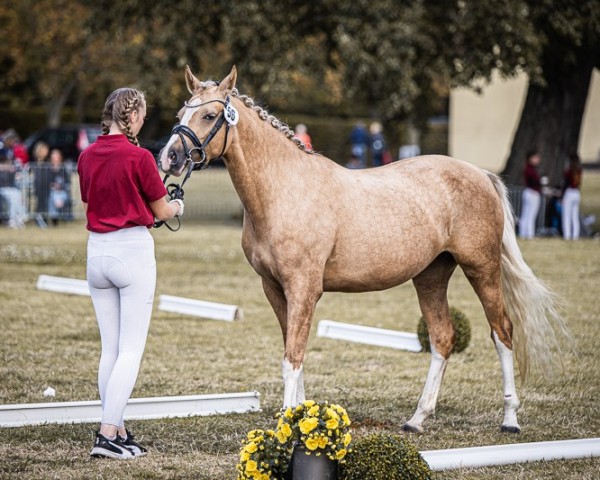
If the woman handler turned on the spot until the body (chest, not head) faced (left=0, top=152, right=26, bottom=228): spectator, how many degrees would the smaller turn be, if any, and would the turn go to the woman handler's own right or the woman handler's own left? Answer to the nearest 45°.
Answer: approximately 45° to the woman handler's own left

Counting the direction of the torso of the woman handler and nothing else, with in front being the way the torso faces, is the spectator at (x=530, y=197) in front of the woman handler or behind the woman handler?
in front

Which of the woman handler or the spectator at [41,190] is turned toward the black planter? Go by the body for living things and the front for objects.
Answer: the spectator

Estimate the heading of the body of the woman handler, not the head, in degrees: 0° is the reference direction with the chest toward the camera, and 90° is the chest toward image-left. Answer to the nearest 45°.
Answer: approximately 225°

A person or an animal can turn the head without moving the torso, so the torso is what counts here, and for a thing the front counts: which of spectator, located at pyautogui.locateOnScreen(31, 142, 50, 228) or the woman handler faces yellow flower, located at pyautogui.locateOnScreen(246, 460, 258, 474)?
the spectator

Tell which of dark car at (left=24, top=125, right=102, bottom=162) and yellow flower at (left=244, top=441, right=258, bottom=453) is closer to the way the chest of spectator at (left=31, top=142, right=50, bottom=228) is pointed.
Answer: the yellow flower

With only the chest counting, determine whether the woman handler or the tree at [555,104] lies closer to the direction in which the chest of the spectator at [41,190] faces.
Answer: the woman handler

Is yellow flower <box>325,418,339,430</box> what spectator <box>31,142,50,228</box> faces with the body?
yes

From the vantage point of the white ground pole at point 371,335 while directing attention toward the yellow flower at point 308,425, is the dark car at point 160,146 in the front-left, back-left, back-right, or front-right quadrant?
back-right

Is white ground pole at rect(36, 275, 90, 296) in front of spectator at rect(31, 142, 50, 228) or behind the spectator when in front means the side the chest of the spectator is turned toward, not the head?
in front

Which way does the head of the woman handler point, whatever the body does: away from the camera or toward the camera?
away from the camera

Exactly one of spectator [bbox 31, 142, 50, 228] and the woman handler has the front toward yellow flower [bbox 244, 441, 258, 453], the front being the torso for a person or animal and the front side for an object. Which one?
the spectator

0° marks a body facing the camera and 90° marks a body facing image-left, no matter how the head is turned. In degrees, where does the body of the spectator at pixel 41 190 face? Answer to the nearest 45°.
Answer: approximately 0°

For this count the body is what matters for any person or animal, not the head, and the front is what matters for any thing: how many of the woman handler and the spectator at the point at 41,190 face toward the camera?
1

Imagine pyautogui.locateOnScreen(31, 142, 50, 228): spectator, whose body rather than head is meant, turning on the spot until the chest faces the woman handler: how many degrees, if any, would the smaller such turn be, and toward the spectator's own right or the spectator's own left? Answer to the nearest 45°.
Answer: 0° — they already face them

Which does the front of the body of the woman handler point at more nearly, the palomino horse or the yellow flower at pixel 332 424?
the palomino horse
